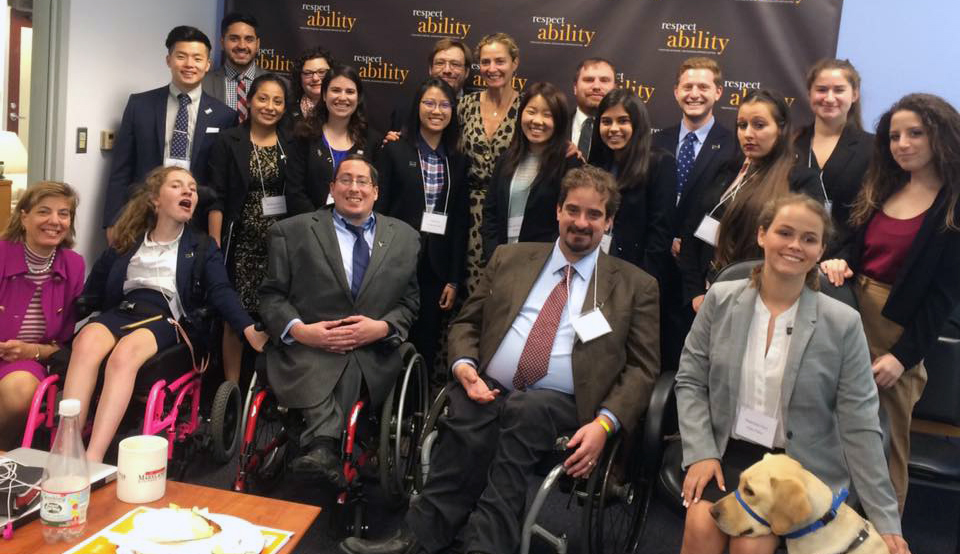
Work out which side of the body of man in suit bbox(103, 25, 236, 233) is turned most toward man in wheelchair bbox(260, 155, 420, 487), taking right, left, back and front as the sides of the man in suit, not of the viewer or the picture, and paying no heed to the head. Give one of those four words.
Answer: front

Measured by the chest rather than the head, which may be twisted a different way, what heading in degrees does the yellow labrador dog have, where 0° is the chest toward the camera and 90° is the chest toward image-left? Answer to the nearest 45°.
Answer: approximately 90°

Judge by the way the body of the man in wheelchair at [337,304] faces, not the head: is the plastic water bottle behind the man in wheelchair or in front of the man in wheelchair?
in front

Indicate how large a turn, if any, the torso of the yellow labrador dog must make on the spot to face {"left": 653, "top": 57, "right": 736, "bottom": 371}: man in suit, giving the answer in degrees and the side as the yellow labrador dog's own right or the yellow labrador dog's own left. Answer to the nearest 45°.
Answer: approximately 90° to the yellow labrador dog's own right

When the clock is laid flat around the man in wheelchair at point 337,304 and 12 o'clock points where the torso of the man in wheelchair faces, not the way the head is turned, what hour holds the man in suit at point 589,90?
The man in suit is roughly at 8 o'clock from the man in wheelchair.

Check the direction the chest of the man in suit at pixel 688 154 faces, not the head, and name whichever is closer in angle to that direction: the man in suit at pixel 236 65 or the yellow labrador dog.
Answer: the yellow labrador dog
